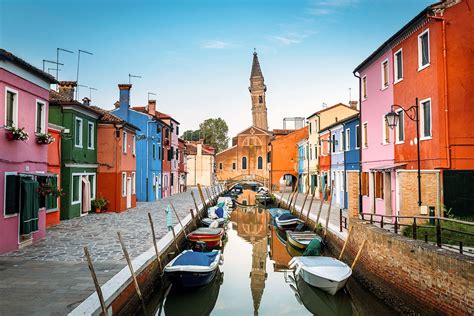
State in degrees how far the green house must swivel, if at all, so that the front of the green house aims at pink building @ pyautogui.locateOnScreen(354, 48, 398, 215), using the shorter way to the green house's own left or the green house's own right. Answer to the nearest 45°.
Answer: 0° — it already faces it

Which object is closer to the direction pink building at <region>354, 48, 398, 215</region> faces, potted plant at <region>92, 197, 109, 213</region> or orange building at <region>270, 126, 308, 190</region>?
the potted plant

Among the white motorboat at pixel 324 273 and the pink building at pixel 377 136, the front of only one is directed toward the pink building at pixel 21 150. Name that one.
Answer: the pink building at pixel 377 136

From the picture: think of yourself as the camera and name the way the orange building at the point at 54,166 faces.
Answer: facing the viewer and to the right of the viewer

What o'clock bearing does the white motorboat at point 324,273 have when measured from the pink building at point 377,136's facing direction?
The white motorboat is roughly at 11 o'clock from the pink building.

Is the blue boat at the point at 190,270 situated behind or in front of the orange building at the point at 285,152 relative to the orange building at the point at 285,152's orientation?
in front

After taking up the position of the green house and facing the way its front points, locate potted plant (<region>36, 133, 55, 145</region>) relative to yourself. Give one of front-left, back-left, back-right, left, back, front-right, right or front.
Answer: front-right

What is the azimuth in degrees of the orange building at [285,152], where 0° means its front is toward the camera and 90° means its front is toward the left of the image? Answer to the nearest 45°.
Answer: approximately 45°

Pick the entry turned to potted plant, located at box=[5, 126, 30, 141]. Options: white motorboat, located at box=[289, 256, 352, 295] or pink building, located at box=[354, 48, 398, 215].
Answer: the pink building

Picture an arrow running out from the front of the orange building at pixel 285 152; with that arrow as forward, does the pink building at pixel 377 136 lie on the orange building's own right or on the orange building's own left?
on the orange building's own left

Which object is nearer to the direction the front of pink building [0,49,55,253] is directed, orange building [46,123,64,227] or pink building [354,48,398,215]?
the pink building
